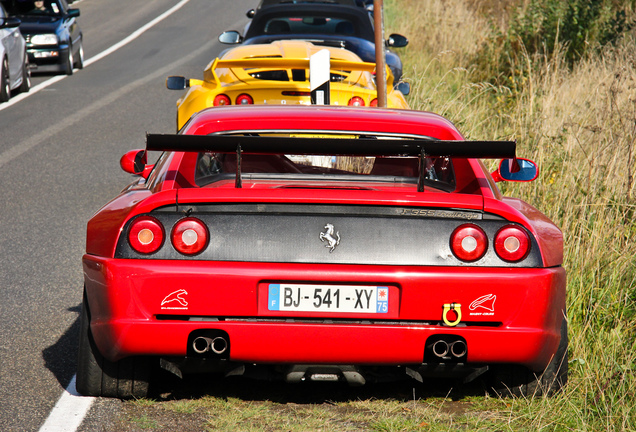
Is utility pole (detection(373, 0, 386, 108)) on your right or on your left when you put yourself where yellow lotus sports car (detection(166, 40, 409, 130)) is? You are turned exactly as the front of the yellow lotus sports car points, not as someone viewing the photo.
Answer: on your right

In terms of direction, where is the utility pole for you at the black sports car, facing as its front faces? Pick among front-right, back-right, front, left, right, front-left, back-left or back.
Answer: back

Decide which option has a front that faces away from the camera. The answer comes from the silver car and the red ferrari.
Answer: the red ferrari

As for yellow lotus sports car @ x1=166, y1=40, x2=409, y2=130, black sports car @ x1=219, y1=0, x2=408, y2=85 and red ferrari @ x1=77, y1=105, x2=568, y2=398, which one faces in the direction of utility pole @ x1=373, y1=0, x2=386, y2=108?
the red ferrari

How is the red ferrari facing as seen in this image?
away from the camera

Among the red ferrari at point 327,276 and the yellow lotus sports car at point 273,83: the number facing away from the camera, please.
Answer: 2

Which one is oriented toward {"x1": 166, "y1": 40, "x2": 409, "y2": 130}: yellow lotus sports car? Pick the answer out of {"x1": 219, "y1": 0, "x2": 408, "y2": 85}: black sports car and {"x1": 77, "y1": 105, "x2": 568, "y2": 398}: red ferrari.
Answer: the red ferrari

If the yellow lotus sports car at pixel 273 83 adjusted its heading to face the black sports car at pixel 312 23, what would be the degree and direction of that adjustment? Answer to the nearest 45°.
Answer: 0° — it already faces it

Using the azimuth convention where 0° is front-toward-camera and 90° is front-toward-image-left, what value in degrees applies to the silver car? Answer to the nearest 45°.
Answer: approximately 45°

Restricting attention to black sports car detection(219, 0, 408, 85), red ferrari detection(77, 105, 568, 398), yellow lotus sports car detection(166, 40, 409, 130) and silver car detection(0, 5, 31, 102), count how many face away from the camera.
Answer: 3

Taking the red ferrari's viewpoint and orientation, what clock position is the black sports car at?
The black sports car is roughly at 12 o'clock from the red ferrari.

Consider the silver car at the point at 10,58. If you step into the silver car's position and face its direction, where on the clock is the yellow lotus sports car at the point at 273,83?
The yellow lotus sports car is roughly at 10 o'clock from the silver car.

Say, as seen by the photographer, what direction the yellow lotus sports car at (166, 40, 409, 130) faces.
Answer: facing away from the viewer

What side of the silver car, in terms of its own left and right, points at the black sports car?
left

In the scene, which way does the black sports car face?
away from the camera
